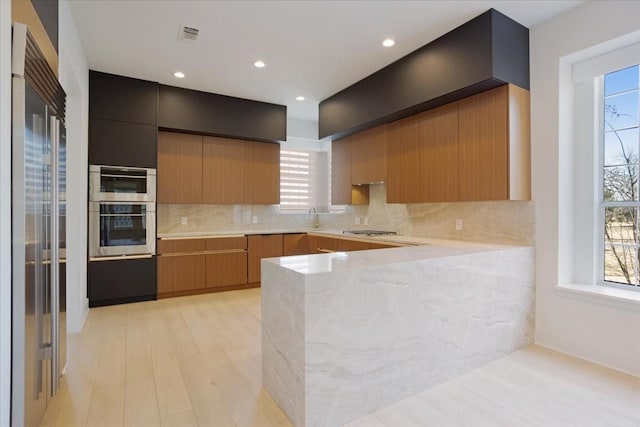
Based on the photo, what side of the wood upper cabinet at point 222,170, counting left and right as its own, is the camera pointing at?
front

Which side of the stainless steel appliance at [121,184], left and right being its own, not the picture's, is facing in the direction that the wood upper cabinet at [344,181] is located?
left

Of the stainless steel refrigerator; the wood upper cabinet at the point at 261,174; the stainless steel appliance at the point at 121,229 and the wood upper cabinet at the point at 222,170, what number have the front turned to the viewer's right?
1

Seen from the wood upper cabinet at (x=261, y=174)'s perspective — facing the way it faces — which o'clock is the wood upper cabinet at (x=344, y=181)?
the wood upper cabinet at (x=344, y=181) is roughly at 10 o'clock from the wood upper cabinet at (x=261, y=174).

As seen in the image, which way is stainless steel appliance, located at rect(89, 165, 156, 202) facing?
toward the camera

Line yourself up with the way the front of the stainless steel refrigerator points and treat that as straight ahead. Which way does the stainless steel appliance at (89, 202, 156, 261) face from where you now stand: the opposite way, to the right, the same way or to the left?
to the right

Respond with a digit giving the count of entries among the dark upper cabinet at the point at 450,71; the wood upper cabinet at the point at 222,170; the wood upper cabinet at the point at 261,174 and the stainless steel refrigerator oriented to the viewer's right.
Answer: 1

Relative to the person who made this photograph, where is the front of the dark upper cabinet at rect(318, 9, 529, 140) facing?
facing the viewer and to the left of the viewer

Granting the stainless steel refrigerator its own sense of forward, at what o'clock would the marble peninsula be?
The marble peninsula is roughly at 1 o'clock from the stainless steel refrigerator.

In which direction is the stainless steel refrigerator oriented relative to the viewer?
to the viewer's right

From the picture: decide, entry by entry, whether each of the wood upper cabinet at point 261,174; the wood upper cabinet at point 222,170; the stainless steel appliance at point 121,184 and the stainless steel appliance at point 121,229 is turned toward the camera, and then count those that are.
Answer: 4

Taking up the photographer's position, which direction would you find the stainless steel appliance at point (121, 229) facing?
facing the viewer

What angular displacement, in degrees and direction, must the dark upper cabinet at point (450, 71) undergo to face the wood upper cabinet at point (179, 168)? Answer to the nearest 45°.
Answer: approximately 45° to its right

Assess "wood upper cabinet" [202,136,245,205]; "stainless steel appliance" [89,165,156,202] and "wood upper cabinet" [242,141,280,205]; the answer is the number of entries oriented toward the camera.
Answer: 3

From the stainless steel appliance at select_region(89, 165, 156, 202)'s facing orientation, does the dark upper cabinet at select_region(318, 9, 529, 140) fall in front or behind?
in front

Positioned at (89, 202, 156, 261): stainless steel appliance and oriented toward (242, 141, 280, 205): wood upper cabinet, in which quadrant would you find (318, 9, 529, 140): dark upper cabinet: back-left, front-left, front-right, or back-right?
front-right
